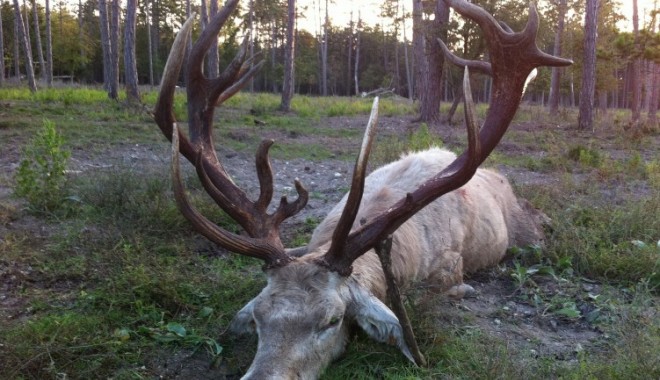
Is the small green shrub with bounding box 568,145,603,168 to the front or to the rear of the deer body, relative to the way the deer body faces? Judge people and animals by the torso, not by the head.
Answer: to the rear

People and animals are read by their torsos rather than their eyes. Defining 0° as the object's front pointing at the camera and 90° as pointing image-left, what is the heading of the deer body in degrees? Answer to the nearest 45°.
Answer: approximately 45°

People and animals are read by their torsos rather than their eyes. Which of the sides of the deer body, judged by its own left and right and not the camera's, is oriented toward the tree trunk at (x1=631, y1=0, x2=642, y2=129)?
back

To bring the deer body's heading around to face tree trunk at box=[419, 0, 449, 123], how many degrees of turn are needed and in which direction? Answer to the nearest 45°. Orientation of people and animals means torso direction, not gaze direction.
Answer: approximately 135° to its right

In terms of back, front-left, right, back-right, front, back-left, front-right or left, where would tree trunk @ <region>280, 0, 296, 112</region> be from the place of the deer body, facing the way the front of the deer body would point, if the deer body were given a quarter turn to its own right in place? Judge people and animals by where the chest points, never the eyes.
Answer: front-right

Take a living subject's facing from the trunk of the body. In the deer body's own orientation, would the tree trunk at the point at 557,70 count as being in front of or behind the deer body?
behind

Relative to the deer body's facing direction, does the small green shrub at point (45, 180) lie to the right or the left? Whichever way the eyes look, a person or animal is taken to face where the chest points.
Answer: on its right
